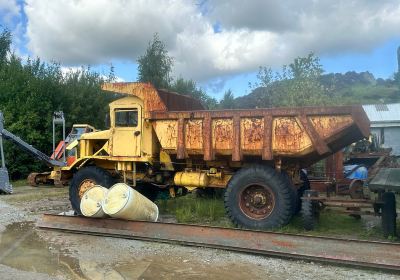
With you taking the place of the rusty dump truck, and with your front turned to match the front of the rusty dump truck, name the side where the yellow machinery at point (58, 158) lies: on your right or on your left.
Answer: on your right

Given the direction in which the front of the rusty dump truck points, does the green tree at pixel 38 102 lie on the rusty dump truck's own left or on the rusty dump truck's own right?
on the rusty dump truck's own right

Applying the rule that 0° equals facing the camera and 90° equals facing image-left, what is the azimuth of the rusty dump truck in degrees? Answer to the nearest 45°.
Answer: approximately 90°

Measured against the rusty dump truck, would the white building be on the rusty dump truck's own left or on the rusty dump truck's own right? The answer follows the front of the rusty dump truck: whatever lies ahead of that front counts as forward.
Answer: on the rusty dump truck's own right

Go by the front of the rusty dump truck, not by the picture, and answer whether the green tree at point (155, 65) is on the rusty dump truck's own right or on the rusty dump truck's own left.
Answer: on the rusty dump truck's own right

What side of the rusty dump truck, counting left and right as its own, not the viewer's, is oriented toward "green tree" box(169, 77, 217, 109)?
right

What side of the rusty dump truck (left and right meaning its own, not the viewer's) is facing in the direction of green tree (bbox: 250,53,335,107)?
right

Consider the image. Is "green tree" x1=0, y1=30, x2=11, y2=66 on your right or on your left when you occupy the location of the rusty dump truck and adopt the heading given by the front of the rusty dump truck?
on your right
